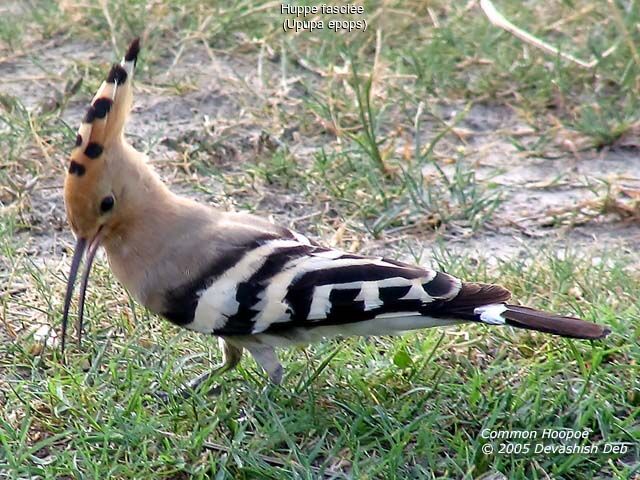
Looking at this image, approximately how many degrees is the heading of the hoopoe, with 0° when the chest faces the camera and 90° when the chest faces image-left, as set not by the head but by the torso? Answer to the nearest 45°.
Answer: approximately 90°
